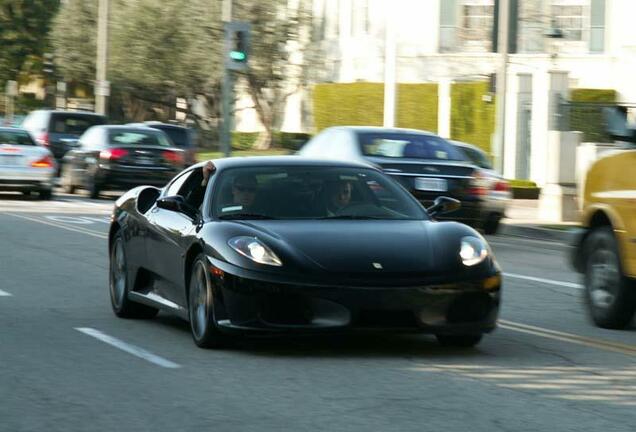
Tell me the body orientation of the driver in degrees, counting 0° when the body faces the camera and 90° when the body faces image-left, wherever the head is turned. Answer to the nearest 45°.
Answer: approximately 315°

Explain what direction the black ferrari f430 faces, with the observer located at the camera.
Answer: facing the viewer and to the right of the viewer

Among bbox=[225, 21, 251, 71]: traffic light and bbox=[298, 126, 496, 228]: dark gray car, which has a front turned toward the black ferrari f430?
the traffic light

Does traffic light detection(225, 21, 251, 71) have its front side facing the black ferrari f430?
yes

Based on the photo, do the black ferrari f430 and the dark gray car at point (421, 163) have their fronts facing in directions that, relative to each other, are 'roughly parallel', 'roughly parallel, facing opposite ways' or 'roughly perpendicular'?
roughly parallel, facing opposite ways

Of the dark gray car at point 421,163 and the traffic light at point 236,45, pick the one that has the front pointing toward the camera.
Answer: the traffic light

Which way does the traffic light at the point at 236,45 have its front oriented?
toward the camera

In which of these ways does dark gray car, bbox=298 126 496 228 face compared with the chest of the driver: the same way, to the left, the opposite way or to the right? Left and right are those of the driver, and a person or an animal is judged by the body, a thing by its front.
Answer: the opposite way

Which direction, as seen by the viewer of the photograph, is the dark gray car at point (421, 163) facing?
facing away from the viewer and to the left of the viewer

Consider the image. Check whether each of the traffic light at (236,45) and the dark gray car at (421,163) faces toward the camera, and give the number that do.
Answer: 1

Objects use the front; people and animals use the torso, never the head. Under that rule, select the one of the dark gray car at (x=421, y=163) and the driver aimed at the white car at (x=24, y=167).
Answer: the dark gray car

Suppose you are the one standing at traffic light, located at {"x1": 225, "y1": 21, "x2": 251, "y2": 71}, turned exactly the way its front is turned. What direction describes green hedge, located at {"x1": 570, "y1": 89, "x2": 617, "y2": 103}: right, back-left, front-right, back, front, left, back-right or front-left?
back-left

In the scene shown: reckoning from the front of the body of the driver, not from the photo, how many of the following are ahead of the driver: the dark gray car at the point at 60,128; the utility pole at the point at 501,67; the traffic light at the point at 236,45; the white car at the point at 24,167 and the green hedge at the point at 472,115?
0
